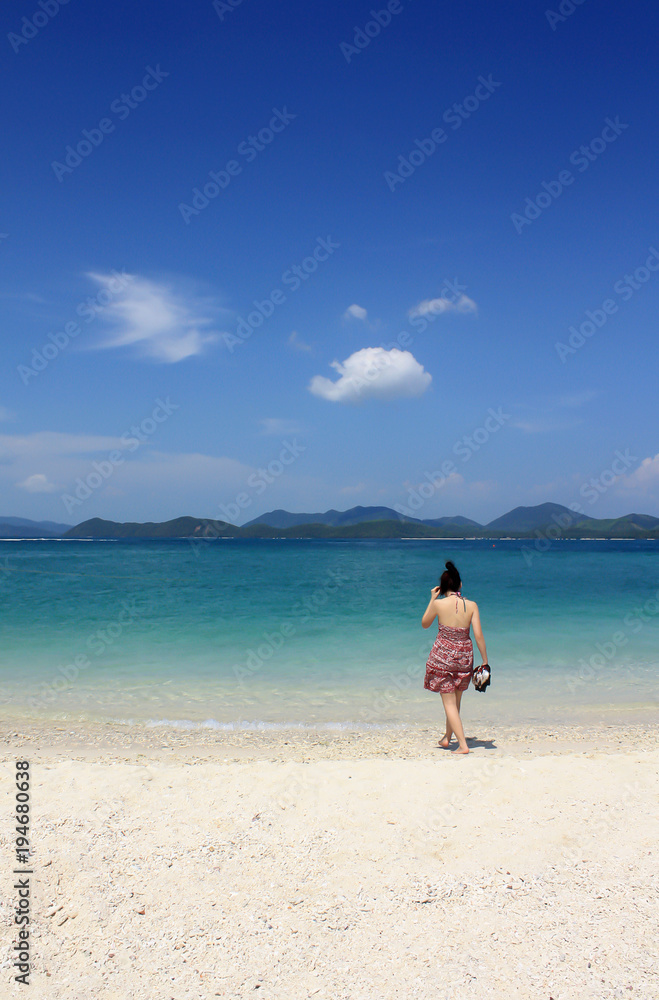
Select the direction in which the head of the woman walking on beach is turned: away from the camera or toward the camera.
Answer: away from the camera

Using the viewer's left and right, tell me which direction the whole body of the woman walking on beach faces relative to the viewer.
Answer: facing away from the viewer
